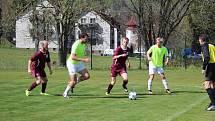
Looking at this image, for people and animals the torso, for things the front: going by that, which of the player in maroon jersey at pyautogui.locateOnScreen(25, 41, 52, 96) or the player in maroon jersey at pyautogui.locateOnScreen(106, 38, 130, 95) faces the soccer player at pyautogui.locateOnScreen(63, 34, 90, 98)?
the player in maroon jersey at pyautogui.locateOnScreen(25, 41, 52, 96)

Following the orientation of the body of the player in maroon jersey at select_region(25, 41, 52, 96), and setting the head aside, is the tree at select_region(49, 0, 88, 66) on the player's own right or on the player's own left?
on the player's own left

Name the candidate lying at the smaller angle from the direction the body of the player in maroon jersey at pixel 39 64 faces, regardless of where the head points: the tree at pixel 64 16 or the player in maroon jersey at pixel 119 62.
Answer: the player in maroon jersey

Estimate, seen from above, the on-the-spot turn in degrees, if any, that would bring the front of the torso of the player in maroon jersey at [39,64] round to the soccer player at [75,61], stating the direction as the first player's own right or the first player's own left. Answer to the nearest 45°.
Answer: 0° — they already face them
